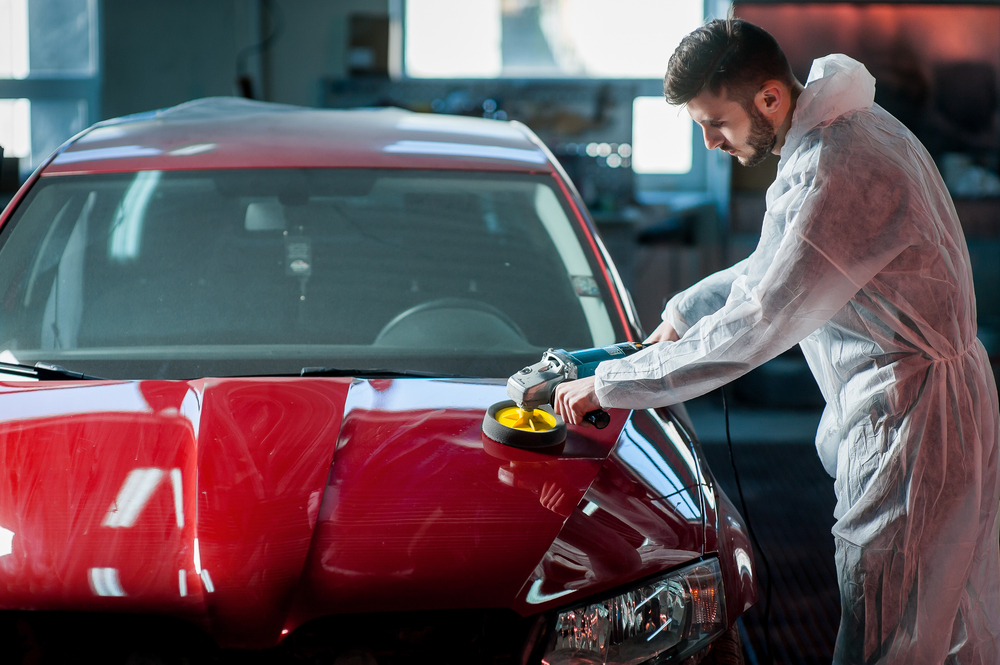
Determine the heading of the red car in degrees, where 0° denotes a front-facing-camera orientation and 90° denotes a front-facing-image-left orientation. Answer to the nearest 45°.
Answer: approximately 0°

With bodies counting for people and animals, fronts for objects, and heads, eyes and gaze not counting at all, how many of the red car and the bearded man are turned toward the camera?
1

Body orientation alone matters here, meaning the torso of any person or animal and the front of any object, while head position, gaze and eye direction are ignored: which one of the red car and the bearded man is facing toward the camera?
the red car

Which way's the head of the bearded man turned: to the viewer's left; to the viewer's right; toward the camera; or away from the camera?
to the viewer's left

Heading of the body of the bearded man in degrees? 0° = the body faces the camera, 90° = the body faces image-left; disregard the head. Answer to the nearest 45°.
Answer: approximately 90°
